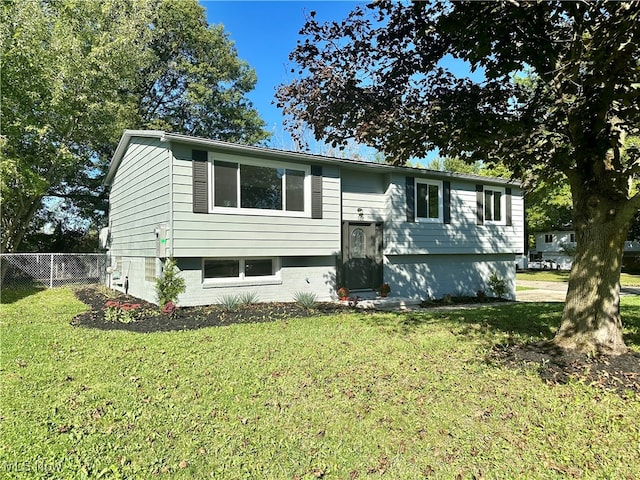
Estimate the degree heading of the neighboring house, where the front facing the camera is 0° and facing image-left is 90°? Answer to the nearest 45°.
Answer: approximately 0°

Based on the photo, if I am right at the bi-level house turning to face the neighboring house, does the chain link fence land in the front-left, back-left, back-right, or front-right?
back-left

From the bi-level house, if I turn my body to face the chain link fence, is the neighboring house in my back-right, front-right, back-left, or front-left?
back-right

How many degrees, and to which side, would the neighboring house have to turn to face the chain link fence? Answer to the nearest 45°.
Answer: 0° — it already faces it

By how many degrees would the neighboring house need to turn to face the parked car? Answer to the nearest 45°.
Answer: approximately 45° to its right

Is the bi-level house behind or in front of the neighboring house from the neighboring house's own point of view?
in front
